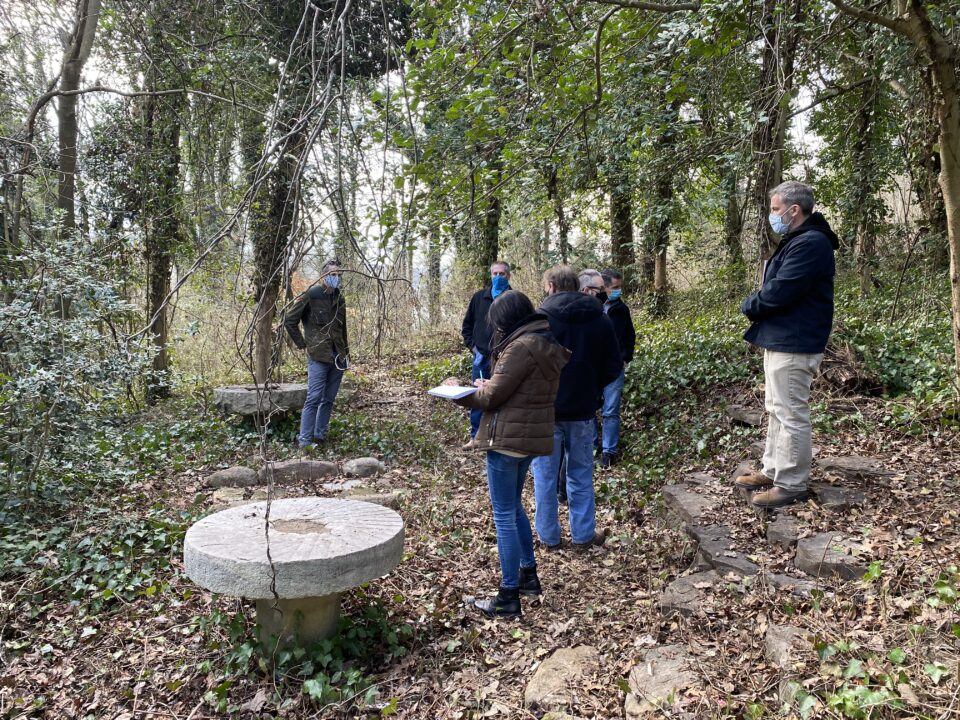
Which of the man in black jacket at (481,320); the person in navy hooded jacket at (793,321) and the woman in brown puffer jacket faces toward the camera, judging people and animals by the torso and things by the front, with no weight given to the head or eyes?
the man in black jacket

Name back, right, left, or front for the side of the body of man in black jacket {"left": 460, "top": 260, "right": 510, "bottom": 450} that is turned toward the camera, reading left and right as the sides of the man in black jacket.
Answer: front

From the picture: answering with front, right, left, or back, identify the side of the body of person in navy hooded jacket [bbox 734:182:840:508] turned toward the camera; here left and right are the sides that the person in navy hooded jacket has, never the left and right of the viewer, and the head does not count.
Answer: left

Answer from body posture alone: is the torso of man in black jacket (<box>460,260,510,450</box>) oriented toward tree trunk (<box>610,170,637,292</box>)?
no

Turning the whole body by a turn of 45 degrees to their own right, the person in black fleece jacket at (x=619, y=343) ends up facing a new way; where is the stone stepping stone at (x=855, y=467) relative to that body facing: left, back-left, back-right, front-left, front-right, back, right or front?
back-left

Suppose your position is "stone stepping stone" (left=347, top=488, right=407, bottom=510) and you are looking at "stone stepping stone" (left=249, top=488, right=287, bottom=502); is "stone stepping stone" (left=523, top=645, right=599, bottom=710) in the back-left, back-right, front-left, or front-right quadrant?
back-left

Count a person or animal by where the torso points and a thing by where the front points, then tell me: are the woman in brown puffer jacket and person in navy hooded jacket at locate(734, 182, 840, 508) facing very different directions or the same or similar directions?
same or similar directions

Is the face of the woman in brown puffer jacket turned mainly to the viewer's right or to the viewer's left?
to the viewer's left

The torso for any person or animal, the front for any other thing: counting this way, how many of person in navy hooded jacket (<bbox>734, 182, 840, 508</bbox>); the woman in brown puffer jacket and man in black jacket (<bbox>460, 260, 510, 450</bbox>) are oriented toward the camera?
1

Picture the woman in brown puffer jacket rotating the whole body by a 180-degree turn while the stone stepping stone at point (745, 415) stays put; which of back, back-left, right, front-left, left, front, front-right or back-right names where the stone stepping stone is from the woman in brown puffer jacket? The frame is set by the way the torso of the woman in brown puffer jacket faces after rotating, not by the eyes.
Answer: front-left

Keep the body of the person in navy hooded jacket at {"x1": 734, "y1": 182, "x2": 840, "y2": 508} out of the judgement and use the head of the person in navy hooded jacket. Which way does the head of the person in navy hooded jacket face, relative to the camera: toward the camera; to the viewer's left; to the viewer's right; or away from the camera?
to the viewer's left

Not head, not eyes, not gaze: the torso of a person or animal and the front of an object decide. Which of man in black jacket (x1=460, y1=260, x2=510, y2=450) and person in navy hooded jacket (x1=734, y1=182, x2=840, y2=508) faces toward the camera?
the man in black jacket

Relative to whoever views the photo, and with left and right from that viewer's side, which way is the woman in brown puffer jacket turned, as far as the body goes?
facing to the left of the viewer

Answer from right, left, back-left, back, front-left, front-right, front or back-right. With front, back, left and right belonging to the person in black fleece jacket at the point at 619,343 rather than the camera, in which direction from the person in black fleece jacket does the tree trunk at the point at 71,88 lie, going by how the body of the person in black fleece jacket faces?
front-right

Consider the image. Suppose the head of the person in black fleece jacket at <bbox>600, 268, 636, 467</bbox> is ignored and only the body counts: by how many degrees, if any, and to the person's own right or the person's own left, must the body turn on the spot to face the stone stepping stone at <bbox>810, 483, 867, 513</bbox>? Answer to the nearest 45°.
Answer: approximately 90° to the person's own left

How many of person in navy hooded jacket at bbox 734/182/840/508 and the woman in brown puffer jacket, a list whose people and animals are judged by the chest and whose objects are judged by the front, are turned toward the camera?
0

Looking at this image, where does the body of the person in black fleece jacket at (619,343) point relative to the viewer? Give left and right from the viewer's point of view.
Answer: facing the viewer and to the left of the viewer

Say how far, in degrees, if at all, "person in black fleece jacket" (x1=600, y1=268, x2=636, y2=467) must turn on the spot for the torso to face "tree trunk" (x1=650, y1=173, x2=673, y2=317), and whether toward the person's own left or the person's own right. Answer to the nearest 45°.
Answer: approximately 135° to the person's own right

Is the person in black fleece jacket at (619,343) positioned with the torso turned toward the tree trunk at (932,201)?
no

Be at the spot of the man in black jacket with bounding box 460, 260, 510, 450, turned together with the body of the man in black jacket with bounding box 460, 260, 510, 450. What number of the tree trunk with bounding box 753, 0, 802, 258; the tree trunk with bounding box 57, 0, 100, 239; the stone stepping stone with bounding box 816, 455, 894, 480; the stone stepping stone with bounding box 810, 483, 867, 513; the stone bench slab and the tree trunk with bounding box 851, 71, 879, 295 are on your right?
2

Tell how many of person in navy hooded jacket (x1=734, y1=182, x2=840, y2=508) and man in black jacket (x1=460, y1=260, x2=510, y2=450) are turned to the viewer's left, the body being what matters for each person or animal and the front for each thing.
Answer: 1

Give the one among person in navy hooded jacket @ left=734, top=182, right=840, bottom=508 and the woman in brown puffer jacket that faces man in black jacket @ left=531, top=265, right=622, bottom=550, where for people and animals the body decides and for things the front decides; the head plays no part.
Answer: the person in navy hooded jacket
